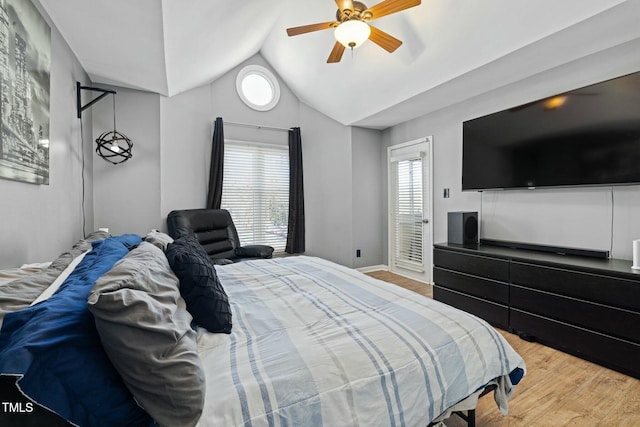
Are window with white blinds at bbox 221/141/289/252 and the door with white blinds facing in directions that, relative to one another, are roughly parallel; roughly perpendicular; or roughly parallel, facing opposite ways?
roughly perpendicular

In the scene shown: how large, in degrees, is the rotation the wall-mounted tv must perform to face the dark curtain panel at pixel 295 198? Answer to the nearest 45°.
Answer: approximately 45° to its right

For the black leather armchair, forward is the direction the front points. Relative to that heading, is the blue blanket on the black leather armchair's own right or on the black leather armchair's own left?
on the black leather armchair's own right

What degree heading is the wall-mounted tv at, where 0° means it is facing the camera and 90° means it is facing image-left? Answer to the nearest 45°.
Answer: approximately 45°

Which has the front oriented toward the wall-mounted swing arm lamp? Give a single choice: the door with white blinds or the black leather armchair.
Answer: the door with white blinds

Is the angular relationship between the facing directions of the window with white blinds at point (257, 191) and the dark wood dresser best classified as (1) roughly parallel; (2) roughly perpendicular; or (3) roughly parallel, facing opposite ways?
roughly perpendicular

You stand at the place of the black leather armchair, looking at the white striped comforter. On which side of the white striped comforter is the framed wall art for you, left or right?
right

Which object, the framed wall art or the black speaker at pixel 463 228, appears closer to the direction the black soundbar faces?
the framed wall art

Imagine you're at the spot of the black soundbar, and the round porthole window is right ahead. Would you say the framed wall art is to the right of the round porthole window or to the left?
left
